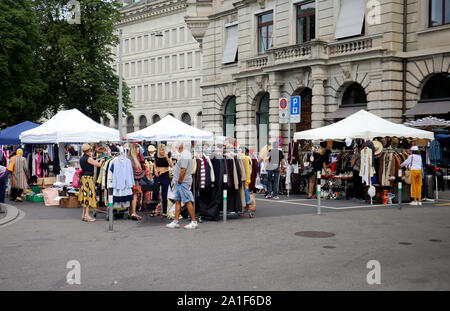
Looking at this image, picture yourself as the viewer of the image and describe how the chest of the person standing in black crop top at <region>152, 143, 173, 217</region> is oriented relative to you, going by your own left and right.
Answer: facing the viewer

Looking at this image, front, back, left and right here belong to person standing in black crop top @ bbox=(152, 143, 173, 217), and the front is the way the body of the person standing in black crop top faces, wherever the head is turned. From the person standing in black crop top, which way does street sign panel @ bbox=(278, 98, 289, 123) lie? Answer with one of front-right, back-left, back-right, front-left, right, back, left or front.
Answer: back-left

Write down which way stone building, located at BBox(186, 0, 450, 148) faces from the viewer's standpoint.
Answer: facing the viewer and to the left of the viewer
